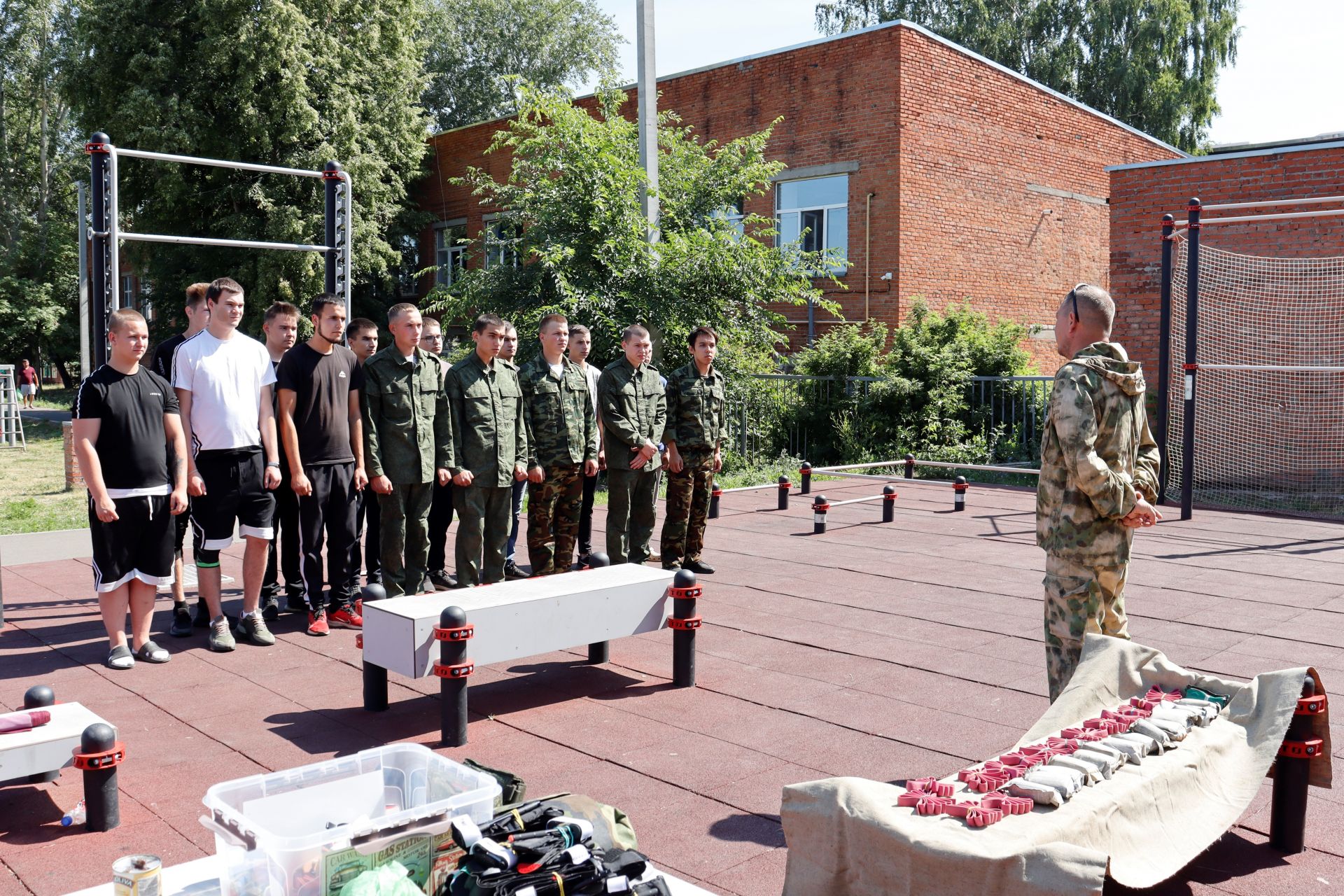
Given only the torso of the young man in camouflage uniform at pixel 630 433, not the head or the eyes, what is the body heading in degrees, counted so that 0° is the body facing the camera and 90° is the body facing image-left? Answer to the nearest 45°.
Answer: approximately 315°

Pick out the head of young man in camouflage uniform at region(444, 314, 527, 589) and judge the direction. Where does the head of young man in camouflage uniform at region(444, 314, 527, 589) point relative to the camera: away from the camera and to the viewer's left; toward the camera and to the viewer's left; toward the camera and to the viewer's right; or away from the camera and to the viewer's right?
toward the camera and to the viewer's right

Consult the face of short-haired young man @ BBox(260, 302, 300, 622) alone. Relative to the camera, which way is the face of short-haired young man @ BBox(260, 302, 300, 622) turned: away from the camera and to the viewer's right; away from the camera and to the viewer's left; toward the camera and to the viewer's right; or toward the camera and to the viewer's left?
toward the camera and to the viewer's right

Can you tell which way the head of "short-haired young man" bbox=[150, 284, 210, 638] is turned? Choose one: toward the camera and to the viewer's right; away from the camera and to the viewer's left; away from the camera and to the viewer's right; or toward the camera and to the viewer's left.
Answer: toward the camera and to the viewer's right

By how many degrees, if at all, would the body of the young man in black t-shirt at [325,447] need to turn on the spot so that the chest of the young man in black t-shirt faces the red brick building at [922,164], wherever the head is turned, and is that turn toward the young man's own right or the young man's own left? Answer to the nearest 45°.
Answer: approximately 90° to the young man's own left

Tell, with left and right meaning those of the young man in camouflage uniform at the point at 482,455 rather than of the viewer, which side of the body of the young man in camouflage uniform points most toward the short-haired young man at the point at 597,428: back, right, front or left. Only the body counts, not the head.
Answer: left

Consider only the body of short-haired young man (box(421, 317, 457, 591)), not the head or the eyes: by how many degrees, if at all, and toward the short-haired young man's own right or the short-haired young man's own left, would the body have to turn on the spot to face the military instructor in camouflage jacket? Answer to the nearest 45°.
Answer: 0° — they already face them

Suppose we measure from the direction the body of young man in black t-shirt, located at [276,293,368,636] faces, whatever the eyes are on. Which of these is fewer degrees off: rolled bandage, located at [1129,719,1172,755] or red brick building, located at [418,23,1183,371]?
the rolled bandage

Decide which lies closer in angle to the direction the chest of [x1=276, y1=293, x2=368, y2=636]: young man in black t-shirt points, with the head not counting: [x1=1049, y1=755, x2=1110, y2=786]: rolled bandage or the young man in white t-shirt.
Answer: the rolled bandage

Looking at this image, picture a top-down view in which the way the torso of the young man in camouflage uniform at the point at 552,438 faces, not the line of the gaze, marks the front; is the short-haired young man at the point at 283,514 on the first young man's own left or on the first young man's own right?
on the first young man's own right

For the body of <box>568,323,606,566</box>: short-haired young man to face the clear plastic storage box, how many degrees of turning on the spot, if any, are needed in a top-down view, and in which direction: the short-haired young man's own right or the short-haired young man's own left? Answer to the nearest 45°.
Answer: approximately 45° to the short-haired young man's own right
